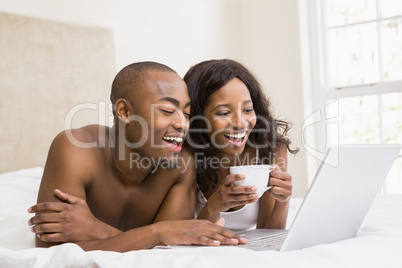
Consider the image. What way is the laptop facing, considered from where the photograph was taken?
facing away from the viewer and to the left of the viewer

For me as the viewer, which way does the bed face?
facing the viewer and to the right of the viewer

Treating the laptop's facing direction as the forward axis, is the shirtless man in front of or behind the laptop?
in front
